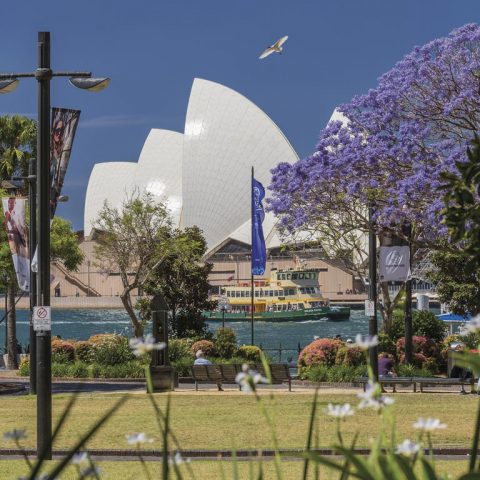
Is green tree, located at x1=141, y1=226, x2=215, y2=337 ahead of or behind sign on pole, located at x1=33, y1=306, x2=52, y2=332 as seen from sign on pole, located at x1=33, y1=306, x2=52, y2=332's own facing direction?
behind

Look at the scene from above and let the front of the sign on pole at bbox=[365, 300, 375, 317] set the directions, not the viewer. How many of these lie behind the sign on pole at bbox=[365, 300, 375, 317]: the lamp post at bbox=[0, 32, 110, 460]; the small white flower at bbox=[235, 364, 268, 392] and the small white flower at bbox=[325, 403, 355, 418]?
0

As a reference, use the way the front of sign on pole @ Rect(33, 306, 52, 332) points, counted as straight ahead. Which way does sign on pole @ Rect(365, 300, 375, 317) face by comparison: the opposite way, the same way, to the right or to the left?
the same way

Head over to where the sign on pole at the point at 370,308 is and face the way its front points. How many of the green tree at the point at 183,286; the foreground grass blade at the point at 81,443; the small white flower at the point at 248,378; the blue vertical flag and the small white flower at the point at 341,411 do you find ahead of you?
3

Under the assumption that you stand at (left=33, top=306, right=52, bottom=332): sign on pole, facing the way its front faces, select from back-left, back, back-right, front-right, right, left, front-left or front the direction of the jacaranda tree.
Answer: back-left

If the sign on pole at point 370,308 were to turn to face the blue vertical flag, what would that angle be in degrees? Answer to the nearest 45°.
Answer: approximately 180°

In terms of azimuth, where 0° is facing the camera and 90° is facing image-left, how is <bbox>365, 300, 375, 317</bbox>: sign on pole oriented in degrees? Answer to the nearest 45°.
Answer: approximately 0°

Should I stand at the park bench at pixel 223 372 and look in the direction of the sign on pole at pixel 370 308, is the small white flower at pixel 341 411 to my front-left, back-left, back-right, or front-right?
front-right

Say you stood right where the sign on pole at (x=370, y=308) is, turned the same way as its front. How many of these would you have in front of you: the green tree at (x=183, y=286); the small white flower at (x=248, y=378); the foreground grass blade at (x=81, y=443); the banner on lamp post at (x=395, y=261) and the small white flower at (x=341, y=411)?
3

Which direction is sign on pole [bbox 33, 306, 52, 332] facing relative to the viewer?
toward the camera

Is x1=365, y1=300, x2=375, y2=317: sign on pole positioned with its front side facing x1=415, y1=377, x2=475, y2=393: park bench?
no

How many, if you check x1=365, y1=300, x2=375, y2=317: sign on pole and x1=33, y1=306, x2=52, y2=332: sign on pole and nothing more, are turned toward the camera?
2

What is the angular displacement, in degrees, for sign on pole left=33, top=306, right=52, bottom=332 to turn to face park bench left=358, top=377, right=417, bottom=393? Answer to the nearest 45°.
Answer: approximately 135° to its left

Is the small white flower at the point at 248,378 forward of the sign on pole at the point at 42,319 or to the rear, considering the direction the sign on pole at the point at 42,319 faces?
forward

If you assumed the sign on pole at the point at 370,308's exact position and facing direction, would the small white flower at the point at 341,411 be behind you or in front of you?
in front
